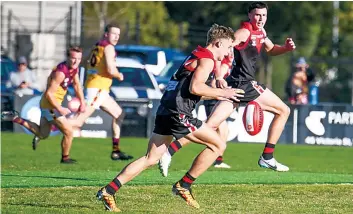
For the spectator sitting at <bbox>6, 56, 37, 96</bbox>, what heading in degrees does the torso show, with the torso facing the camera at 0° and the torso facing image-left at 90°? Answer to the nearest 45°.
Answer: approximately 0°

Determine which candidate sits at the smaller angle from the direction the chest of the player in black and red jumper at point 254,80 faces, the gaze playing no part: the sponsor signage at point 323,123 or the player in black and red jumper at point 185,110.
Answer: the player in black and red jumper

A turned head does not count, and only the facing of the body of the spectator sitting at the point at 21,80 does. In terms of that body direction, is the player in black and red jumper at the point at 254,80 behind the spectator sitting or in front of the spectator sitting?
in front

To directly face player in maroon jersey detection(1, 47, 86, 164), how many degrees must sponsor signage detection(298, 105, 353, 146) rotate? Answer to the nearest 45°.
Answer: approximately 45° to its right

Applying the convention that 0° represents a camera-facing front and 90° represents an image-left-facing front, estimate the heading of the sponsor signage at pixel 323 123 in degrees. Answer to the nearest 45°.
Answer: approximately 0°

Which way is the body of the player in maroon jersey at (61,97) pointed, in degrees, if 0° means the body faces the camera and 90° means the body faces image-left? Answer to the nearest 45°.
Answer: approximately 315°

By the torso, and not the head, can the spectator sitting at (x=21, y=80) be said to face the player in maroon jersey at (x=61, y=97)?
yes

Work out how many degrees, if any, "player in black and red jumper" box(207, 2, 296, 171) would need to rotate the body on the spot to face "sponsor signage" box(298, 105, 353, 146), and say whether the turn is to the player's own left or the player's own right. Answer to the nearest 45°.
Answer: approximately 135° to the player's own left

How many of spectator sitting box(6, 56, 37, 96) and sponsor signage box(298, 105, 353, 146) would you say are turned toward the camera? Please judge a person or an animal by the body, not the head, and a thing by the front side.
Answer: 2
